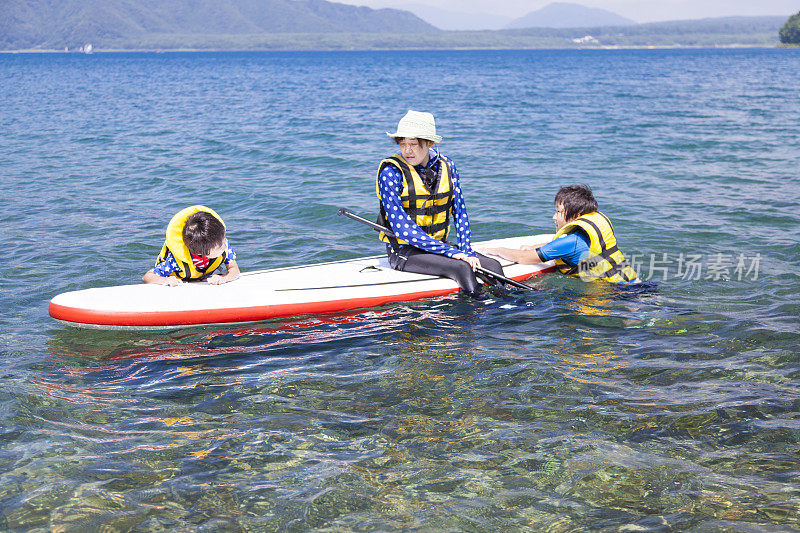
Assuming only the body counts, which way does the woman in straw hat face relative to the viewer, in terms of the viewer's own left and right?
facing the viewer and to the right of the viewer

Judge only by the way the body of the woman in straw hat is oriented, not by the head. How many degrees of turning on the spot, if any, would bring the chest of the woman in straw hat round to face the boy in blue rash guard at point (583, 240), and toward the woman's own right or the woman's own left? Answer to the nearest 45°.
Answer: approximately 45° to the woman's own left

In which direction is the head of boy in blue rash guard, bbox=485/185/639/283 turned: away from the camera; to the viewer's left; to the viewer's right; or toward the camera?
to the viewer's left
